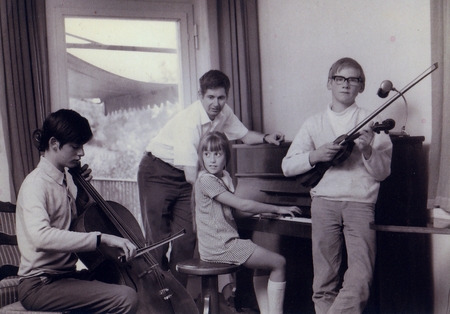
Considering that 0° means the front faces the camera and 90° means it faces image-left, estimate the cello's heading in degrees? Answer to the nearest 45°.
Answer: approximately 315°

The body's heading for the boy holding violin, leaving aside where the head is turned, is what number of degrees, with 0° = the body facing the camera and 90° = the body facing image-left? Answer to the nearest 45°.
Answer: approximately 0°

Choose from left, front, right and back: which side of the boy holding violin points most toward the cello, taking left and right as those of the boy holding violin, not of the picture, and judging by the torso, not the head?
right

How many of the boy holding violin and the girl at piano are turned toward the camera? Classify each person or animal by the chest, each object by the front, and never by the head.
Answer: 1

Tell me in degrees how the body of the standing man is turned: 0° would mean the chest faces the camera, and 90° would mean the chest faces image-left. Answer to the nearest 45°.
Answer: approximately 315°

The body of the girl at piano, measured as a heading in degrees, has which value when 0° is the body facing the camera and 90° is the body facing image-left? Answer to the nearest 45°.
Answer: approximately 270°
